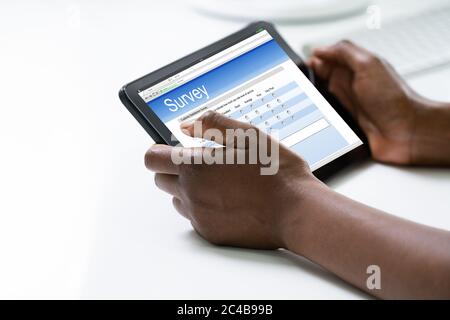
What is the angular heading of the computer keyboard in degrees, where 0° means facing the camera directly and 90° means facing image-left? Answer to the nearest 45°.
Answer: approximately 315°

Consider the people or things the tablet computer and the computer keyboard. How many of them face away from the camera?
0

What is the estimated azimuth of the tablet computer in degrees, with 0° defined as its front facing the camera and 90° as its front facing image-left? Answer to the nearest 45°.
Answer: approximately 315°
